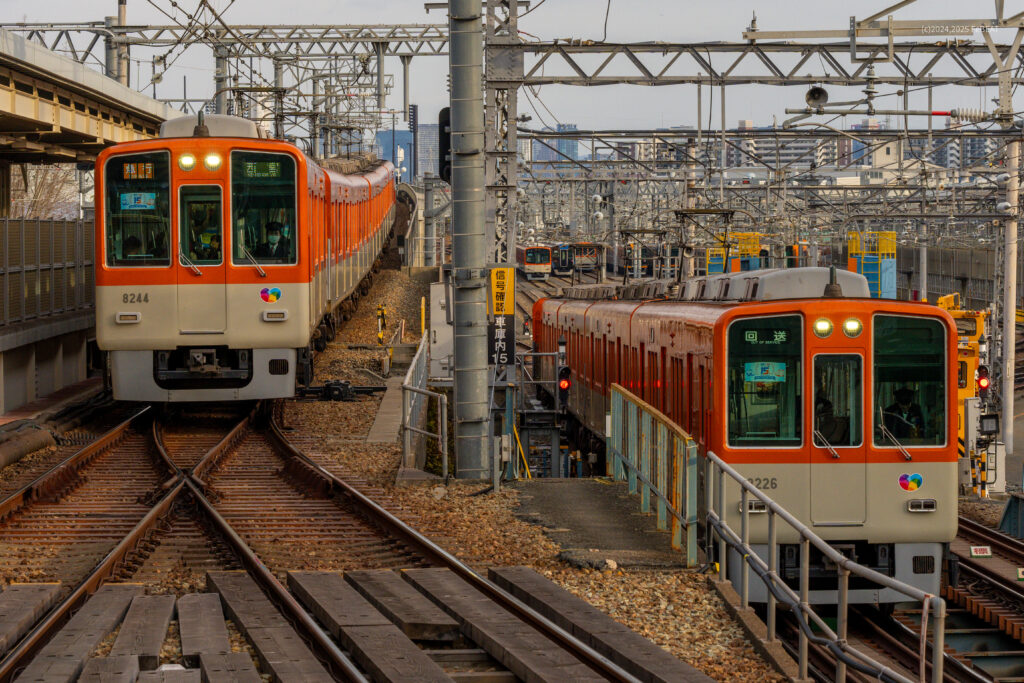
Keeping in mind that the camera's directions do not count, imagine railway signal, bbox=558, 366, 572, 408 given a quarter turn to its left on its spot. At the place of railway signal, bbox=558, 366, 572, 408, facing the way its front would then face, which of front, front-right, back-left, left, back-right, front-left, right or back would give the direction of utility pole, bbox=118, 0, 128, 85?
back-left

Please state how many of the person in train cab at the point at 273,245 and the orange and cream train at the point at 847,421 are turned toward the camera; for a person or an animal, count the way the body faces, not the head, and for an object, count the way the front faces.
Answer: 2

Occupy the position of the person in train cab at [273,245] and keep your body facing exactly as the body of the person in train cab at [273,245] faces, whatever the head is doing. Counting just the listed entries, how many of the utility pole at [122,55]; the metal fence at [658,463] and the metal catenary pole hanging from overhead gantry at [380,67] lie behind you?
2

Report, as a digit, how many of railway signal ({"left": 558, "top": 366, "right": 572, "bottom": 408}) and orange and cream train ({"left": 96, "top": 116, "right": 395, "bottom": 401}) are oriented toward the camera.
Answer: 2

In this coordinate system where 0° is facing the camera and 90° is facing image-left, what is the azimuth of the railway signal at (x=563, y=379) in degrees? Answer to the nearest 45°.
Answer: approximately 0°

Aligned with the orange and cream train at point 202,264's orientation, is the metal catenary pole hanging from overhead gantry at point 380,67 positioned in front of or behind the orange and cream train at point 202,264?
behind

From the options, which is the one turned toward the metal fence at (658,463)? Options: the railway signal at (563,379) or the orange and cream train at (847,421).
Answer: the railway signal

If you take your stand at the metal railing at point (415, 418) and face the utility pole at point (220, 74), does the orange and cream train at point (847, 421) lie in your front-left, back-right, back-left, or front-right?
back-right
